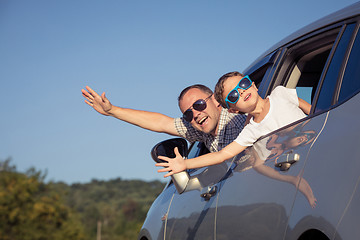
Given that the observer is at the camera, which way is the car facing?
facing away from the viewer and to the left of the viewer

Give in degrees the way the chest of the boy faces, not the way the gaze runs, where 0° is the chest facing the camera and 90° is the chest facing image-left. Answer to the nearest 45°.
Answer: approximately 0°
